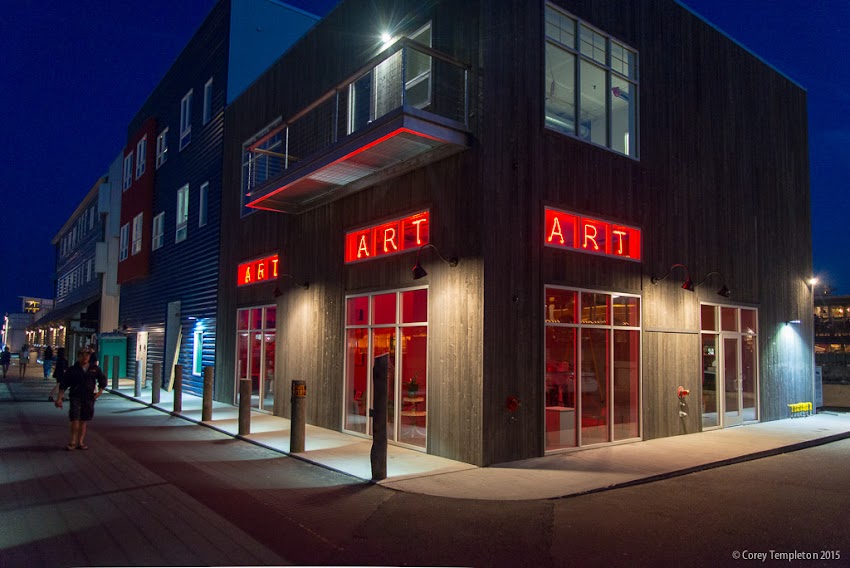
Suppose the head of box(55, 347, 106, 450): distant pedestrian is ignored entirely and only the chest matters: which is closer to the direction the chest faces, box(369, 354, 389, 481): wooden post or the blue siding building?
the wooden post

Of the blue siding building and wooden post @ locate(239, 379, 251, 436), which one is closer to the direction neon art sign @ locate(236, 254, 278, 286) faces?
the wooden post

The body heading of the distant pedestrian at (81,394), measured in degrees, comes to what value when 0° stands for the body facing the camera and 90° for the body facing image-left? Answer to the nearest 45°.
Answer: approximately 0°

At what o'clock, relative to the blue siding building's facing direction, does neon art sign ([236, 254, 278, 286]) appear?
The neon art sign is roughly at 10 o'clock from the blue siding building.

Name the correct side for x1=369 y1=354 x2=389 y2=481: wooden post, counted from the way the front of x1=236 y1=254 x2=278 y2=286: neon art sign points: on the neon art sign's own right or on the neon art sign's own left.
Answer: on the neon art sign's own left

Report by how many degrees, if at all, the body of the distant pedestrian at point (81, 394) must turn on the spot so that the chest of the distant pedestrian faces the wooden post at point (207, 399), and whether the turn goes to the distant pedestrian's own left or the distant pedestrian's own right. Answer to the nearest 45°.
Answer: approximately 135° to the distant pedestrian's own left

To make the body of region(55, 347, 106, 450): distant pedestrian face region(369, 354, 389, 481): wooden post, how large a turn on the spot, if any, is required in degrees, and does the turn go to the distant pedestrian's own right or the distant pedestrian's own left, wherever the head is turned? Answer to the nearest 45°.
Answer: approximately 45° to the distant pedestrian's own left

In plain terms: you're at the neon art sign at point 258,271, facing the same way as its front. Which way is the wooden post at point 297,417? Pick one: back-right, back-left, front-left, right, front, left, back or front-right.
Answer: front-left
